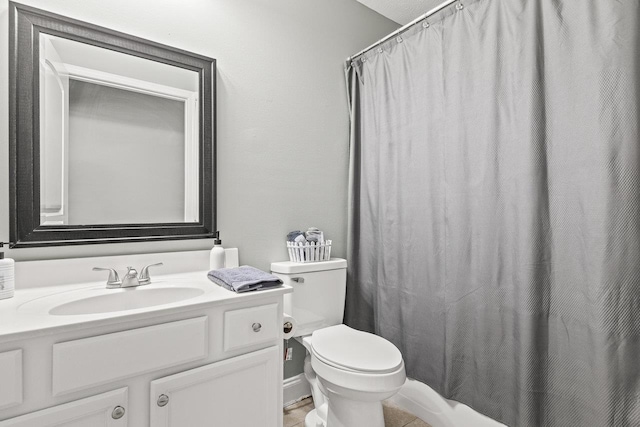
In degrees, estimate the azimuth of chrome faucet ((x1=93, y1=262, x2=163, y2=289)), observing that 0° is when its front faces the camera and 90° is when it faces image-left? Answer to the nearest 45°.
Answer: approximately 0°

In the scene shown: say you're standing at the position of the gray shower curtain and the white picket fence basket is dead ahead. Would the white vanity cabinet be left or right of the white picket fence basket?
left

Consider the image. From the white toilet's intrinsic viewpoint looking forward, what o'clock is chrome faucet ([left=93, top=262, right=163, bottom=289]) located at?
The chrome faucet is roughly at 4 o'clock from the white toilet.

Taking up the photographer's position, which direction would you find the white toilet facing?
facing the viewer and to the right of the viewer

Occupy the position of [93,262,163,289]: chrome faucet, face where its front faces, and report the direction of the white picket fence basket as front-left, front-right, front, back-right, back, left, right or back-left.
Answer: left

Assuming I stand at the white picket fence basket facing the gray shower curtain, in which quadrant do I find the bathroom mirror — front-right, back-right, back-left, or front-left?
back-right

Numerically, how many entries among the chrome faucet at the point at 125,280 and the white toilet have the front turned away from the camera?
0

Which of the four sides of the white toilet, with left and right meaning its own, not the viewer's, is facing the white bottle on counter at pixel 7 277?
right

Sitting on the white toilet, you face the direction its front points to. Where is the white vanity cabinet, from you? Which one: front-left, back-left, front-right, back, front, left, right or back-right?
right

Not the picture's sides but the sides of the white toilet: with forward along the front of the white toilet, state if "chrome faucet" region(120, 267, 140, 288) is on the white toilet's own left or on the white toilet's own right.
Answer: on the white toilet's own right
